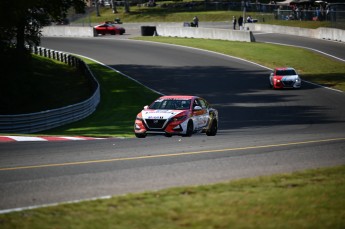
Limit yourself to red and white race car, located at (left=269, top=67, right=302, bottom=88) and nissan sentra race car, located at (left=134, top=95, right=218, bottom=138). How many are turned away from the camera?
0

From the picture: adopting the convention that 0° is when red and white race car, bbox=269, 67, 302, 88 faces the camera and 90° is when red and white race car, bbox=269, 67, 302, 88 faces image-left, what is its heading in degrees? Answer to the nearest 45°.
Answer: approximately 0°

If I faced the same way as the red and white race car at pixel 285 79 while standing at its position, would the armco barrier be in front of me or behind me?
in front

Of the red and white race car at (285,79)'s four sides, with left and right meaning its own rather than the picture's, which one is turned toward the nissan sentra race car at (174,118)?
front

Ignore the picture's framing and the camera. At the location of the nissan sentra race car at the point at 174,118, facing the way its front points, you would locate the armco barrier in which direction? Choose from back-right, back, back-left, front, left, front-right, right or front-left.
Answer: right

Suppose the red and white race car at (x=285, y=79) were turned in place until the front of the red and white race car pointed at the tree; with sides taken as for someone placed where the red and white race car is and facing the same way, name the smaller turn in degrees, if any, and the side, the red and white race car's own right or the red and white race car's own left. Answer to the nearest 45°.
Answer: approximately 90° to the red and white race car's own right

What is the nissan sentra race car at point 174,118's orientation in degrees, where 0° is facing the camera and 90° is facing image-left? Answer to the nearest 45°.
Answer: approximately 45°
